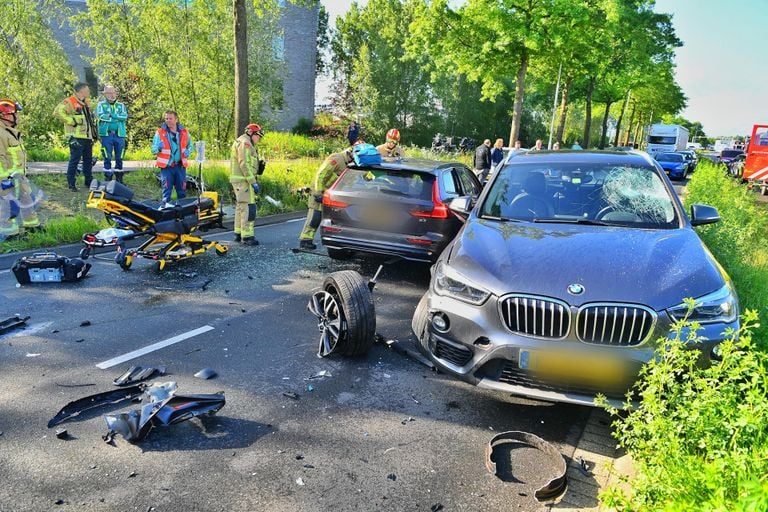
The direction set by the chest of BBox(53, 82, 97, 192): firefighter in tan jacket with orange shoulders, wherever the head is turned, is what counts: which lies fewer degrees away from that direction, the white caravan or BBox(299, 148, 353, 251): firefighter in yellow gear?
the firefighter in yellow gear

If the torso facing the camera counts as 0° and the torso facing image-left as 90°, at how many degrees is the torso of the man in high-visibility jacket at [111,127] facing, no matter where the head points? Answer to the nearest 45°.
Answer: approximately 0°

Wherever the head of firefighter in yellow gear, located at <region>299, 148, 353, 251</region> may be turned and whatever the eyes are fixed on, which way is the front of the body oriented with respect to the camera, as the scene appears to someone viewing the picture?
to the viewer's right

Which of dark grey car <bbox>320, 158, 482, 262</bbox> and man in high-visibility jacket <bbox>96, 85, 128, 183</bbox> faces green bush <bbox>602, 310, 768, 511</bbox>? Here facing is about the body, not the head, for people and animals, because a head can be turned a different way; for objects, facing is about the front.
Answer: the man in high-visibility jacket

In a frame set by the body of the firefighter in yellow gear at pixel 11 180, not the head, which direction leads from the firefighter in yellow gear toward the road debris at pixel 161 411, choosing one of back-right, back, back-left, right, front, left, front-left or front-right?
right

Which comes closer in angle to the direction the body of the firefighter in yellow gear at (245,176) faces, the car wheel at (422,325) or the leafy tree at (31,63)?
the car wheel

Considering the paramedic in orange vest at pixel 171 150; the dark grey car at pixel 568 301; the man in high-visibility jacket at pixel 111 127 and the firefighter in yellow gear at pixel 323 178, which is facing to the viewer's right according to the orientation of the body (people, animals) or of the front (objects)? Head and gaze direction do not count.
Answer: the firefighter in yellow gear

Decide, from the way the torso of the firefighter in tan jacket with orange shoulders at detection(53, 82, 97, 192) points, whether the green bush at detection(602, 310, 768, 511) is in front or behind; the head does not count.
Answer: in front

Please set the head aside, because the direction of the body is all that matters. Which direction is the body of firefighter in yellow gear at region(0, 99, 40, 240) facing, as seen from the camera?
to the viewer's right

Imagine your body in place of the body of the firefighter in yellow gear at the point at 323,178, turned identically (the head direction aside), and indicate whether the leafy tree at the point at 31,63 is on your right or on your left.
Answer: on your left

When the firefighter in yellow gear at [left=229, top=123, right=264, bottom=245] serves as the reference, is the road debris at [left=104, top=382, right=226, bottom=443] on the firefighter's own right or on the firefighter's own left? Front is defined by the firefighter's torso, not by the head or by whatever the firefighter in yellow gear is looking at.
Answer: on the firefighter's own right

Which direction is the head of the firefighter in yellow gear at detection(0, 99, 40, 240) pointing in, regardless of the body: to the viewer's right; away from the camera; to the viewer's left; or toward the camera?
to the viewer's right

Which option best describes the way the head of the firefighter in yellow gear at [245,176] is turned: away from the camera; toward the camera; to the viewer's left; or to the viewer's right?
to the viewer's right

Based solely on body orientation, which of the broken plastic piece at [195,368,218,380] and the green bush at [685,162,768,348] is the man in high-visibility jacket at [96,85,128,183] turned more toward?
the broken plastic piece

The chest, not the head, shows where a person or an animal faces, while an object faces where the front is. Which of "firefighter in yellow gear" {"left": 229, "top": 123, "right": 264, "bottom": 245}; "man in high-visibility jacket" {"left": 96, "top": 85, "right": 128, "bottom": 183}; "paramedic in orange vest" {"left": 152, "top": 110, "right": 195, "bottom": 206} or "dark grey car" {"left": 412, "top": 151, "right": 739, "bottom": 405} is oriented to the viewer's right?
the firefighter in yellow gear

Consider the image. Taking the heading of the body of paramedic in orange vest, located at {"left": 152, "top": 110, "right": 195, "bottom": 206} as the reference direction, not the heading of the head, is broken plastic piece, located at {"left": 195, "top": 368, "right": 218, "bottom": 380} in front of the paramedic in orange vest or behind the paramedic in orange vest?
in front

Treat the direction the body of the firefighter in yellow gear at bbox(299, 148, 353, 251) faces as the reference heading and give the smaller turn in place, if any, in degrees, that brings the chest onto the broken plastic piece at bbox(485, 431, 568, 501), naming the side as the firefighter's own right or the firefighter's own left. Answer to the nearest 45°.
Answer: approximately 90° to the firefighter's own right
